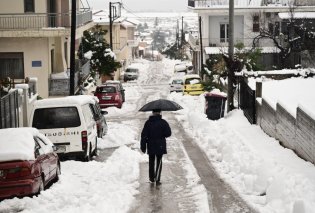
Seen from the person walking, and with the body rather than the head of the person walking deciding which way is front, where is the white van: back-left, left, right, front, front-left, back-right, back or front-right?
front-left

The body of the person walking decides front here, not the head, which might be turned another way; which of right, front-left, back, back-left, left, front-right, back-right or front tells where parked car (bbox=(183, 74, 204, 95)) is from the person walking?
front

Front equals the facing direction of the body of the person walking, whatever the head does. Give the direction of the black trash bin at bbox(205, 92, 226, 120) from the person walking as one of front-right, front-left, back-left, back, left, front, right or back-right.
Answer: front

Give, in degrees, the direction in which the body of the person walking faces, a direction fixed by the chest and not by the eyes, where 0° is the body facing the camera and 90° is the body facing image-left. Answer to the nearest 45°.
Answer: approximately 180°

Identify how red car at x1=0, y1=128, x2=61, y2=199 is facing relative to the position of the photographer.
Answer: facing away from the viewer and to the right of the viewer

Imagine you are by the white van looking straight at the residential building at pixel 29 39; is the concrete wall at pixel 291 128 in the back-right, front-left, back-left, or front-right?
back-right

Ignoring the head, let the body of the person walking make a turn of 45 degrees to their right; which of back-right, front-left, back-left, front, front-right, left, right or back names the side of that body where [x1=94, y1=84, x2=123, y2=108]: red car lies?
front-left

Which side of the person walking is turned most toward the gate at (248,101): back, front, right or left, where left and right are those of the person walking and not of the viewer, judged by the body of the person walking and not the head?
front

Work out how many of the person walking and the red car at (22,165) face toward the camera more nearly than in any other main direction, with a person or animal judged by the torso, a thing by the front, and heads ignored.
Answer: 0

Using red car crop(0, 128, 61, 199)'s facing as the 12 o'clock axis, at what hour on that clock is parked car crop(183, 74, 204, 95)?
The parked car is roughly at 11 o'clock from the red car.

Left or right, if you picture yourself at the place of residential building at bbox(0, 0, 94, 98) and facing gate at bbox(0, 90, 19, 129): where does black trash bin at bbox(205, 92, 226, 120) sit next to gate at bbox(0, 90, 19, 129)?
left

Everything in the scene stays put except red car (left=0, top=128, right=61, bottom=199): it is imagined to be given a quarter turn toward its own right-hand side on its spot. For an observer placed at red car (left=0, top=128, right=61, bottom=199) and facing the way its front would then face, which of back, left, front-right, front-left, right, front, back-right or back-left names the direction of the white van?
back-left

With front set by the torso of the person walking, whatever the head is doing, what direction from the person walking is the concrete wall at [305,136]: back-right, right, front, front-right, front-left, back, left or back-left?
right
